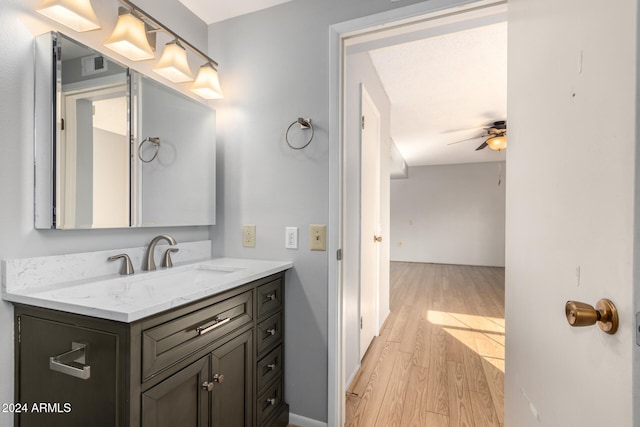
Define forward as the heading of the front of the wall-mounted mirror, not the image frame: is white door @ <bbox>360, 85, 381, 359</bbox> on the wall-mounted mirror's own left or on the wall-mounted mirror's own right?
on the wall-mounted mirror's own left

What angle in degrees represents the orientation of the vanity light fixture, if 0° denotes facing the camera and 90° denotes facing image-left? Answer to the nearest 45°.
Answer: approximately 315°

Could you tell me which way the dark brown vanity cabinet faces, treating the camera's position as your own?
facing the viewer and to the right of the viewer

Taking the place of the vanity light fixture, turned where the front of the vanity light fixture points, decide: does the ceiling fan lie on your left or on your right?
on your left

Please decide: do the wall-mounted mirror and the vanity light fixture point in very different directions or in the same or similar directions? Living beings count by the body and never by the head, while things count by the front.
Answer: same or similar directions

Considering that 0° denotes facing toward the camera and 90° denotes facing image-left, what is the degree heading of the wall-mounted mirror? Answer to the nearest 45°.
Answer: approximately 315°

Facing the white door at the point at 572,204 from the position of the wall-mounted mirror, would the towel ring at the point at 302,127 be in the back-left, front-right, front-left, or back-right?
front-left

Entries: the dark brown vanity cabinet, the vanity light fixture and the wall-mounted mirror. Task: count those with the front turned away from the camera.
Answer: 0

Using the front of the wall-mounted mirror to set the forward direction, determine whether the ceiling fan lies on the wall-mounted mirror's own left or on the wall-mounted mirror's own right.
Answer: on the wall-mounted mirror's own left

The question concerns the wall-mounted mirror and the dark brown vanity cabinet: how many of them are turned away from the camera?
0

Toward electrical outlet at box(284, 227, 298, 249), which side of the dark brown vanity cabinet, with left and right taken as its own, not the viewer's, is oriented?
left

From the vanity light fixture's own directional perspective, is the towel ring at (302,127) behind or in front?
in front

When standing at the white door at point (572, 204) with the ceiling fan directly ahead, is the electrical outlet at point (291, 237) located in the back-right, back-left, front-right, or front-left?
front-left

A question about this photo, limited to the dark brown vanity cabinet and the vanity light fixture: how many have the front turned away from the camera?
0
